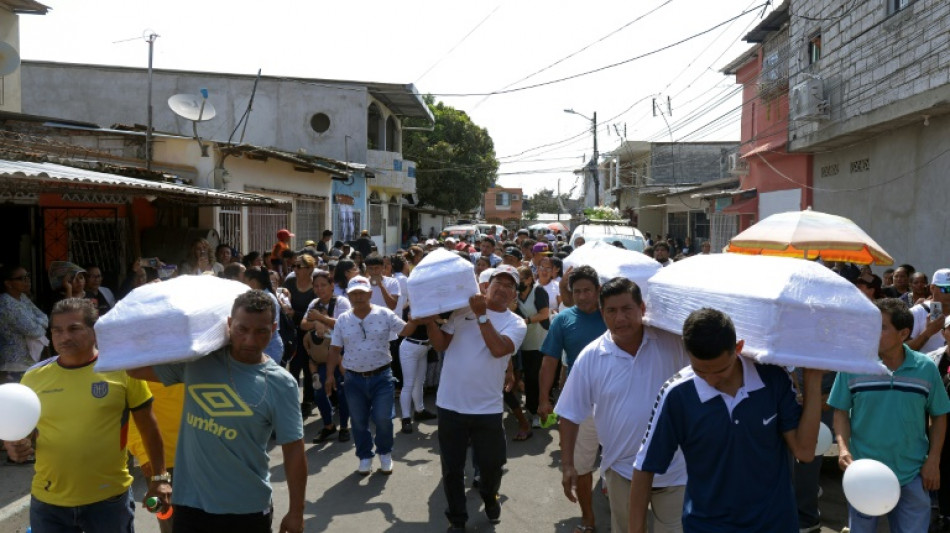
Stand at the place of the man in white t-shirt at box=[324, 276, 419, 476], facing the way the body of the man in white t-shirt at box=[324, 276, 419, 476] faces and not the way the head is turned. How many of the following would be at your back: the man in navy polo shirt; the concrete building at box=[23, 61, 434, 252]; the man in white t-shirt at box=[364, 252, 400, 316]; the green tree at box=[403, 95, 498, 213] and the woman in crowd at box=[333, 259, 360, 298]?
4

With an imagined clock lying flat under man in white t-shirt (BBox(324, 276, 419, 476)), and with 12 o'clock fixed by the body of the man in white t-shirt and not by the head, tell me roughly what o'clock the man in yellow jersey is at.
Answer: The man in yellow jersey is roughly at 1 o'clock from the man in white t-shirt.

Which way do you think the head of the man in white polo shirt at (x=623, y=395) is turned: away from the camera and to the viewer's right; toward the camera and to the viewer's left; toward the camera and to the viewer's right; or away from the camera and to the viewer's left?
toward the camera and to the viewer's left

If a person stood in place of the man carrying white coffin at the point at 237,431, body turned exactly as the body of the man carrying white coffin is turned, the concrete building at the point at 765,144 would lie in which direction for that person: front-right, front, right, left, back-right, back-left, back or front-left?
back-left

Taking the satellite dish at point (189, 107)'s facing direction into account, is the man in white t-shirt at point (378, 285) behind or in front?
in front

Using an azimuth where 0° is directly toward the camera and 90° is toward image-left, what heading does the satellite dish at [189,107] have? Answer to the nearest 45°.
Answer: approximately 315°

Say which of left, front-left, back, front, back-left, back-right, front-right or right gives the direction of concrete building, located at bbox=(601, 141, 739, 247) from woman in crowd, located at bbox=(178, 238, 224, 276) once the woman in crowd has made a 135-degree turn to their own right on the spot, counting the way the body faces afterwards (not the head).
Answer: right

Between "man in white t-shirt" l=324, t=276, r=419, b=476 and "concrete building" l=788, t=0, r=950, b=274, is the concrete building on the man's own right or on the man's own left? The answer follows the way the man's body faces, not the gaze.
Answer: on the man's own left
